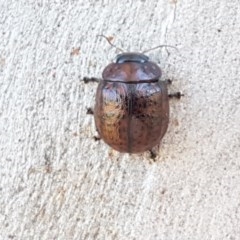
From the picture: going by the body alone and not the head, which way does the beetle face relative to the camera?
away from the camera
